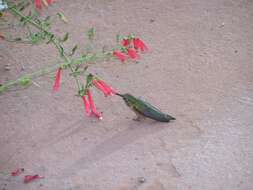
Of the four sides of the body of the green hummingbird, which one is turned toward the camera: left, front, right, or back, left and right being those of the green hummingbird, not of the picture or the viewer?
left
